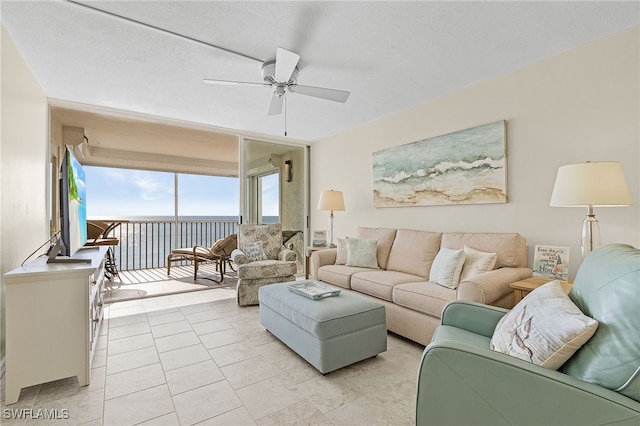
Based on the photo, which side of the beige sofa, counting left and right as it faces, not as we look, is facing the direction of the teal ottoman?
front

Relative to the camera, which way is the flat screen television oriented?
to the viewer's right

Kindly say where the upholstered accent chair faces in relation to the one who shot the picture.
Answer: facing the viewer

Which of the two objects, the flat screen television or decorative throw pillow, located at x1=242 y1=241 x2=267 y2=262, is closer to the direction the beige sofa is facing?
the flat screen television

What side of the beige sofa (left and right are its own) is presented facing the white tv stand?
front

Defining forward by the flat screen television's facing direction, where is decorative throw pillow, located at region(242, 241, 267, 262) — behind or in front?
in front

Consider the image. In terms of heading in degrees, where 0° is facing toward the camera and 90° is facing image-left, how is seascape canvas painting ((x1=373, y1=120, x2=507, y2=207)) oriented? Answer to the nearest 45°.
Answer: approximately 45°

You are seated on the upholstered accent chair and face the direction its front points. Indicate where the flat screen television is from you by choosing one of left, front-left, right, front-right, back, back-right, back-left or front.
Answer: front-right

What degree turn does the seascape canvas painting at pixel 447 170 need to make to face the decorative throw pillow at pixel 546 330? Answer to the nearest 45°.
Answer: approximately 45° to its left

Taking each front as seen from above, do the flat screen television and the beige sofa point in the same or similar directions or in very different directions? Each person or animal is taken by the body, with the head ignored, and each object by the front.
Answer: very different directions

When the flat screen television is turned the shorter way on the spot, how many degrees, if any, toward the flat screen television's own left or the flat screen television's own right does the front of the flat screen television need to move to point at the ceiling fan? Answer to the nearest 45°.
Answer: approximately 45° to the flat screen television's own right

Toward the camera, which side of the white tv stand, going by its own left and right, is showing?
right

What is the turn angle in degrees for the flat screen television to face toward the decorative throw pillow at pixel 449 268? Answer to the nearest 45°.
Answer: approximately 45° to its right

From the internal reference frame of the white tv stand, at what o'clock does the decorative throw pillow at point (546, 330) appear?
The decorative throw pillow is roughly at 2 o'clock from the white tv stand.
